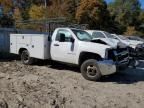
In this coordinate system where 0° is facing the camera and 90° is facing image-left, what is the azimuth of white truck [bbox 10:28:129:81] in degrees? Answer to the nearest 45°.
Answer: approximately 315°

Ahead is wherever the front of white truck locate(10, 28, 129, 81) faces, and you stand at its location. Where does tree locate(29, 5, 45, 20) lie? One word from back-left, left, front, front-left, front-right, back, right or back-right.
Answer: back-left
